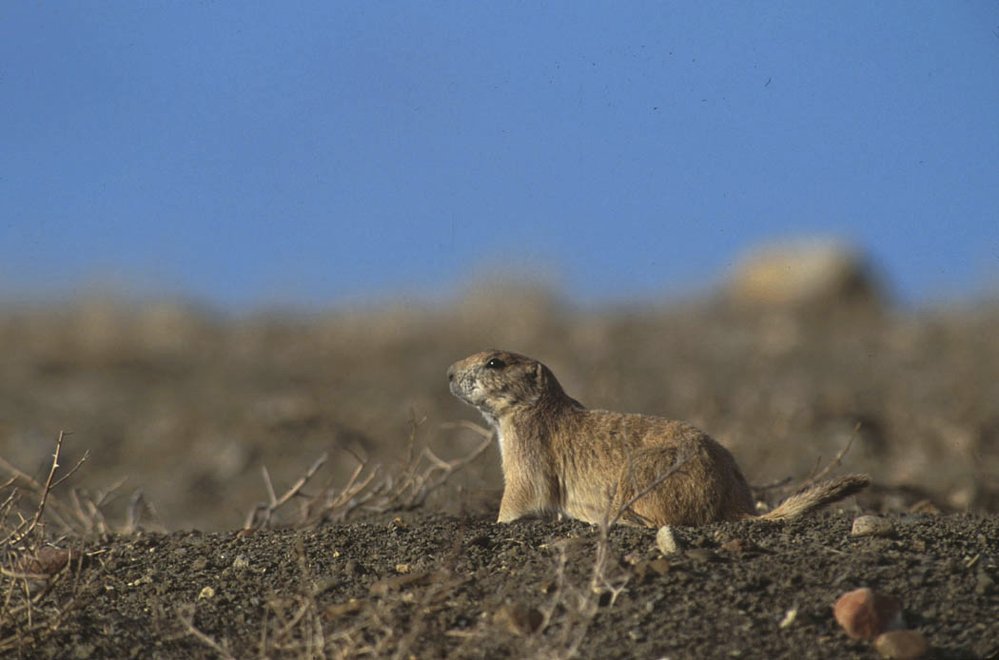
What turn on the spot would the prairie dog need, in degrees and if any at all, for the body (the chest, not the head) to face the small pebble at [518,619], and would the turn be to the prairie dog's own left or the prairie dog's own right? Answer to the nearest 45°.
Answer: approximately 90° to the prairie dog's own left

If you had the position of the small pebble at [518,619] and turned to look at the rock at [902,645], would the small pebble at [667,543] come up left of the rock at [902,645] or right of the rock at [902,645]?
left

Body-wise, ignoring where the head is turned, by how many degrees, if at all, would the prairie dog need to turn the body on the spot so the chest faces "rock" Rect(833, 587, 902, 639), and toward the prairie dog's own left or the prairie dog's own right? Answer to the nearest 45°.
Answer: approximately 135° to the prairie dog's own left

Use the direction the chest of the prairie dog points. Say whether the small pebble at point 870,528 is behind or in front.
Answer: behind

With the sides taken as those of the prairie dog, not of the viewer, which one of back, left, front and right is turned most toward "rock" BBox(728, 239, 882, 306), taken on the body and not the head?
right

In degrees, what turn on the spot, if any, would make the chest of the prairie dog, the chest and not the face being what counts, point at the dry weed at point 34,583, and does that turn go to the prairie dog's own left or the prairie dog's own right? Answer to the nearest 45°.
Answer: approximately 45° to the prairie dog's own left

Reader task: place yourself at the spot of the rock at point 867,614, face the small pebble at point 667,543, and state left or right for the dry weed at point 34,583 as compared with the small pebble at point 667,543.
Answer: left

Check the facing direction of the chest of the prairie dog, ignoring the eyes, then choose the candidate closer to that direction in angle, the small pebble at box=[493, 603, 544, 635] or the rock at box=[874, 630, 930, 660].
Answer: the small pebble

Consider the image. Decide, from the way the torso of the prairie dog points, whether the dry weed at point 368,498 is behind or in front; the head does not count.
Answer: in front

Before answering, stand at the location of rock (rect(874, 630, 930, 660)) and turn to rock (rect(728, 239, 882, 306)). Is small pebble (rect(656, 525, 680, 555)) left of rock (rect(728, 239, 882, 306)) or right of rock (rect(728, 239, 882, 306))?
left

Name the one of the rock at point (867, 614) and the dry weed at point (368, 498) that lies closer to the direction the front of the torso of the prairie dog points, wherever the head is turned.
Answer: the dry weed

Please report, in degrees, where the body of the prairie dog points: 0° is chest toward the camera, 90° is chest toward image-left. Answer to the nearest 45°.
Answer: approximately 90°

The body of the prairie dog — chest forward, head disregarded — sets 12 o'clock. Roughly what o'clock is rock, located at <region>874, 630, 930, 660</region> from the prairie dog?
The rock is roughly at 8 o'clock from the prairie dog.
